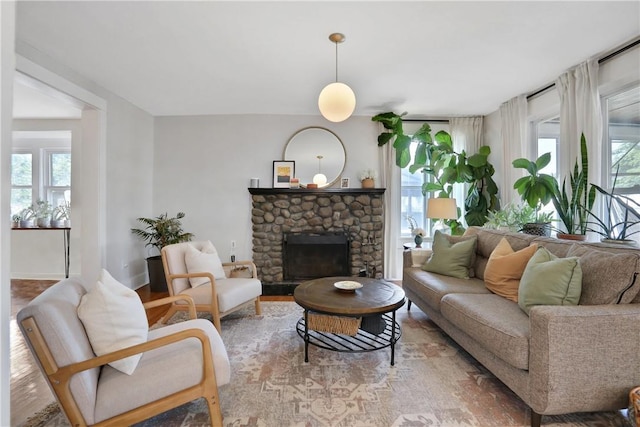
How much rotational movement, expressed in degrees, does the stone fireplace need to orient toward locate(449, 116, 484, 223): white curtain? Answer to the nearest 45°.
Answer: approximately 90° to its left

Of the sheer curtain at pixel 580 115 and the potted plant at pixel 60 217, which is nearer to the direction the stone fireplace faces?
the sheer curtain

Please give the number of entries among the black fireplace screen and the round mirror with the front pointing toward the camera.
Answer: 2

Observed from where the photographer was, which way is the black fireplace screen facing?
facing the viewer

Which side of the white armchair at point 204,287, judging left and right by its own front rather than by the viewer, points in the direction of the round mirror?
left

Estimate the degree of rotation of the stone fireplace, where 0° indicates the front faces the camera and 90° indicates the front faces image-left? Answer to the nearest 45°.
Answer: approximately 0°

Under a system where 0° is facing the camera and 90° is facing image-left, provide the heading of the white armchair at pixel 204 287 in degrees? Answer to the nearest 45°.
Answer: approximately 315°

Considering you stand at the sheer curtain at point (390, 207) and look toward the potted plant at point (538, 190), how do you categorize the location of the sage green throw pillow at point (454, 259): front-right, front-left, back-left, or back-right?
front-right

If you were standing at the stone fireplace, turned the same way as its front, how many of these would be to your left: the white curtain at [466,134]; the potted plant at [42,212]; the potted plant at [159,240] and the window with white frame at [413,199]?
2

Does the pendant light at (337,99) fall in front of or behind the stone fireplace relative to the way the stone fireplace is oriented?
in front

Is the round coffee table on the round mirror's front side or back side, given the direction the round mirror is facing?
on the front side

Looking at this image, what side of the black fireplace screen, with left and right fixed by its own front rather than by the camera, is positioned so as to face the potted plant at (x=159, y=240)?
right

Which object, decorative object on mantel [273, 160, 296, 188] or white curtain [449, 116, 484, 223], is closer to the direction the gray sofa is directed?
the decorative object on mantel

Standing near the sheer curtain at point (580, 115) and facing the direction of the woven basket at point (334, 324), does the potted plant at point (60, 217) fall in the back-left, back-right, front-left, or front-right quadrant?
front-right

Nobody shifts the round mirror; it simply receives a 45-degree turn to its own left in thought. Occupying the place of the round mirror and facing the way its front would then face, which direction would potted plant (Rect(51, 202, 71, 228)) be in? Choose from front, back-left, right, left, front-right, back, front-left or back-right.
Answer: back-right

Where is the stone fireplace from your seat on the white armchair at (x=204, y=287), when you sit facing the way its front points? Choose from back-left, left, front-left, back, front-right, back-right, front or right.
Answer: left

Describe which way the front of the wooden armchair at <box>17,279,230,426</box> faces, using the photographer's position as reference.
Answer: facing to the right of the viewer

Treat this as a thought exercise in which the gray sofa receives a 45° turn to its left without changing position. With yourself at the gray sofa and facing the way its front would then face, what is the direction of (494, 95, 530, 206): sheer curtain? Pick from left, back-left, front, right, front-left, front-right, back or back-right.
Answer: back
